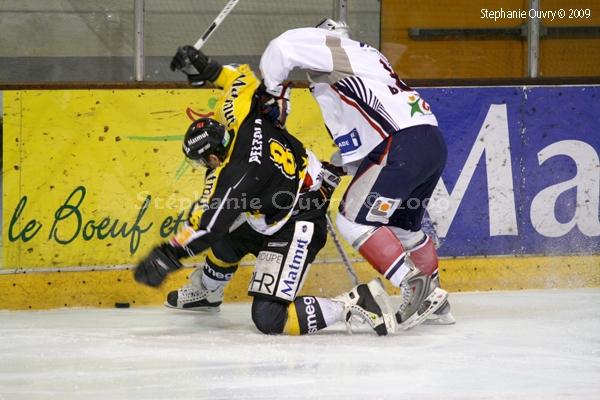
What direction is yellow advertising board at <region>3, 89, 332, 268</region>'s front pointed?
toward the camera

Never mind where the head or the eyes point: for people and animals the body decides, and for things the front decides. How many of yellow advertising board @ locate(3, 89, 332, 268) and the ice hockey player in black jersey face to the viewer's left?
1

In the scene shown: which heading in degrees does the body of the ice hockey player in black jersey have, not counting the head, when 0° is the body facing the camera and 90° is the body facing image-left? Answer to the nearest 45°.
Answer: approximately 90°

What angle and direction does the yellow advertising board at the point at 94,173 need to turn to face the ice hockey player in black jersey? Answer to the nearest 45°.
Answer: approximately 45° to its left

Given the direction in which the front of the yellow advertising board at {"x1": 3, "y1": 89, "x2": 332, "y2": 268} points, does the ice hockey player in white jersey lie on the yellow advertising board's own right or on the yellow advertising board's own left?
on the yellow advertising board's own left

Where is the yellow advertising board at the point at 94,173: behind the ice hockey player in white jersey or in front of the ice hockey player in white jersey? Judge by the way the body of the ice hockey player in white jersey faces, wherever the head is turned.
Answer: in front
